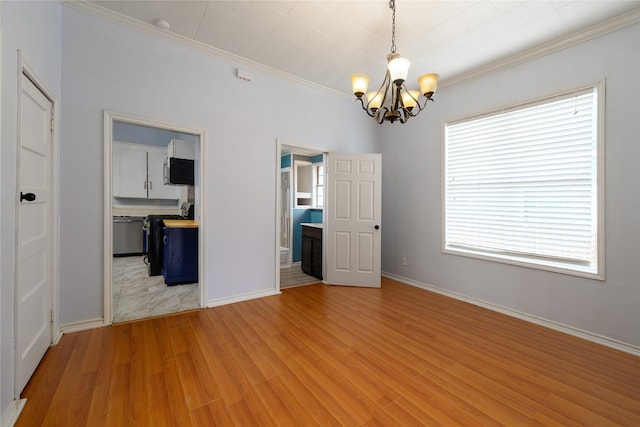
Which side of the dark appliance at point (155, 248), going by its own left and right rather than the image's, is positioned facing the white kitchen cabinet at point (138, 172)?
right

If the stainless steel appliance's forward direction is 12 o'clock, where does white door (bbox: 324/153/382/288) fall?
The white door is roughly at 11 o'clock from the stainless steel appliance.

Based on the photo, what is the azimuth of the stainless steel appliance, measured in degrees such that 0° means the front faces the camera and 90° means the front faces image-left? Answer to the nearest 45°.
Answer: approximately 0°

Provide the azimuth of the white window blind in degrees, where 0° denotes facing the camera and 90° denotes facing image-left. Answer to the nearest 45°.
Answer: approximately 45°
